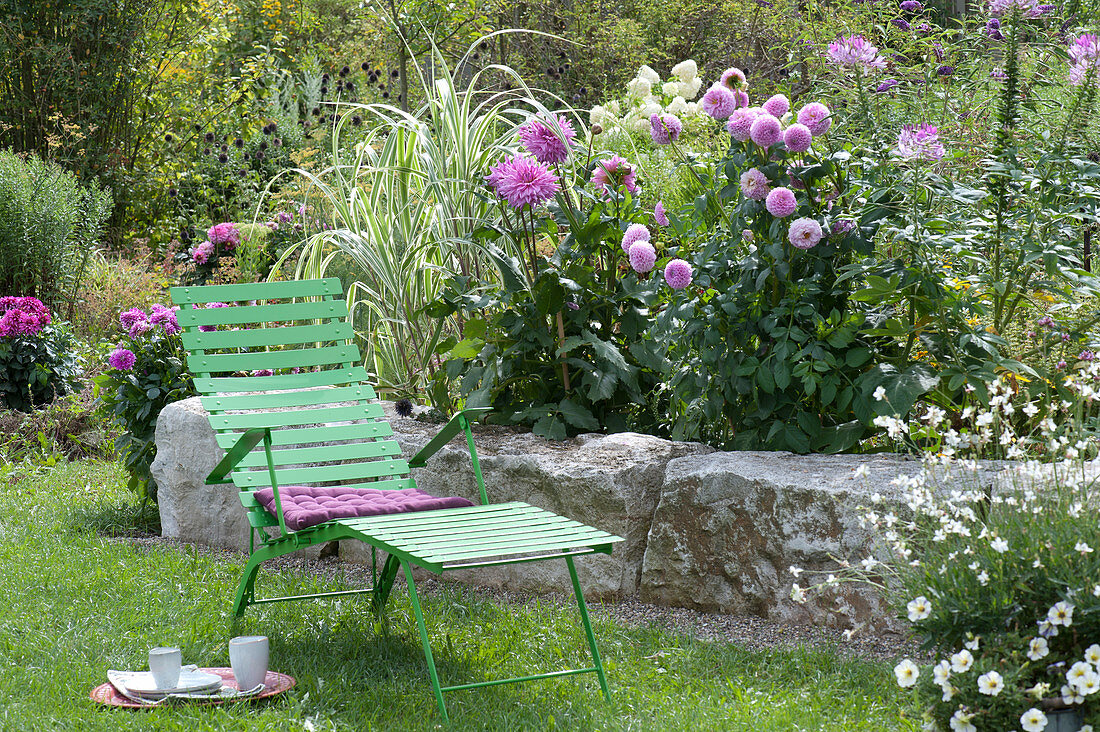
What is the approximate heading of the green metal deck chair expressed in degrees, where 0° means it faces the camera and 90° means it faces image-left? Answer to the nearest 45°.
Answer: approximately 315°

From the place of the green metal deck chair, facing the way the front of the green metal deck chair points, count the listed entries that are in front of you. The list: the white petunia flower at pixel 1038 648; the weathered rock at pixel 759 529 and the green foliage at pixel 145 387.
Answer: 2

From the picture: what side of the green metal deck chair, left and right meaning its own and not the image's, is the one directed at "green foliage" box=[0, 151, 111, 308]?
back

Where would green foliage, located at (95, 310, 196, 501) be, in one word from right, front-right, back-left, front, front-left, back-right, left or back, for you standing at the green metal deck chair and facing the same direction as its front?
back

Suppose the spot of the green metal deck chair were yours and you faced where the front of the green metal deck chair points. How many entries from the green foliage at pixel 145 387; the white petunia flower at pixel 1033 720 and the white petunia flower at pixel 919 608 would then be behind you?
1

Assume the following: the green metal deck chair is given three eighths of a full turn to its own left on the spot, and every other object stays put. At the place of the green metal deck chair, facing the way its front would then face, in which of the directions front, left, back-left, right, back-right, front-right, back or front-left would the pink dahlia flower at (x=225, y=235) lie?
front

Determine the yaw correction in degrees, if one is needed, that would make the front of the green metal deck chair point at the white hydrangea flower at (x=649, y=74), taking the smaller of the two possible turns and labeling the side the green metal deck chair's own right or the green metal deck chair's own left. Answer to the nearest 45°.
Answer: approximately 90° to the green metal deck chair's own left

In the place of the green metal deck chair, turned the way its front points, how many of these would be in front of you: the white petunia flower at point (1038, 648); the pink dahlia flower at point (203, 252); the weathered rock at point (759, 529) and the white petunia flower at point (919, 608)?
3

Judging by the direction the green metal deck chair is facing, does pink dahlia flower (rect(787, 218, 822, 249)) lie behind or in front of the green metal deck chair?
in front

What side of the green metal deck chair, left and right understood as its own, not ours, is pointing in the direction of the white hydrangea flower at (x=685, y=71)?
left

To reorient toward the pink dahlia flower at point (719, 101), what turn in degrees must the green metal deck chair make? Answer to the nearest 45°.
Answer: approximately 45° to its left

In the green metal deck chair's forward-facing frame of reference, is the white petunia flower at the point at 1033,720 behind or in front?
in front
